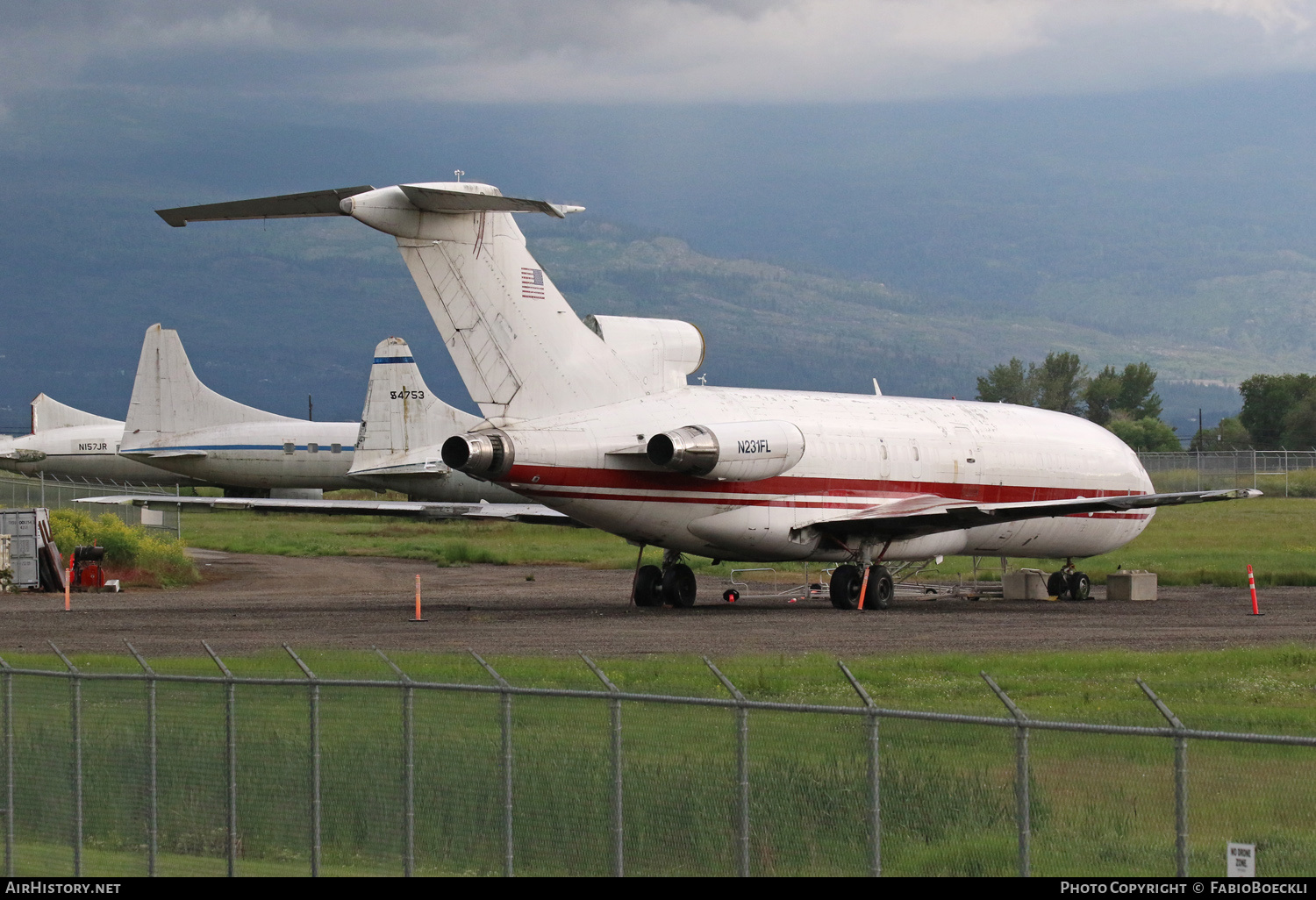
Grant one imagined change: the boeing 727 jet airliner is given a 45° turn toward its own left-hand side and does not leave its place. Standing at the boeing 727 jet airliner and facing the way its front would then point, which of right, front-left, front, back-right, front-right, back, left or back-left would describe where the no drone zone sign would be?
back

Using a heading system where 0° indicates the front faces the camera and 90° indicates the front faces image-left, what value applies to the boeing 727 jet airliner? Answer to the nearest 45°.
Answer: approximately 225°

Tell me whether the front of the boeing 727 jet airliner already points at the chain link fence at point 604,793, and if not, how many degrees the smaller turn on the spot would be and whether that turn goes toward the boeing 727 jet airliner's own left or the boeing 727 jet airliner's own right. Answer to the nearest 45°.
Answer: approximately 135° to the boeing 727 jet airliner's own right
